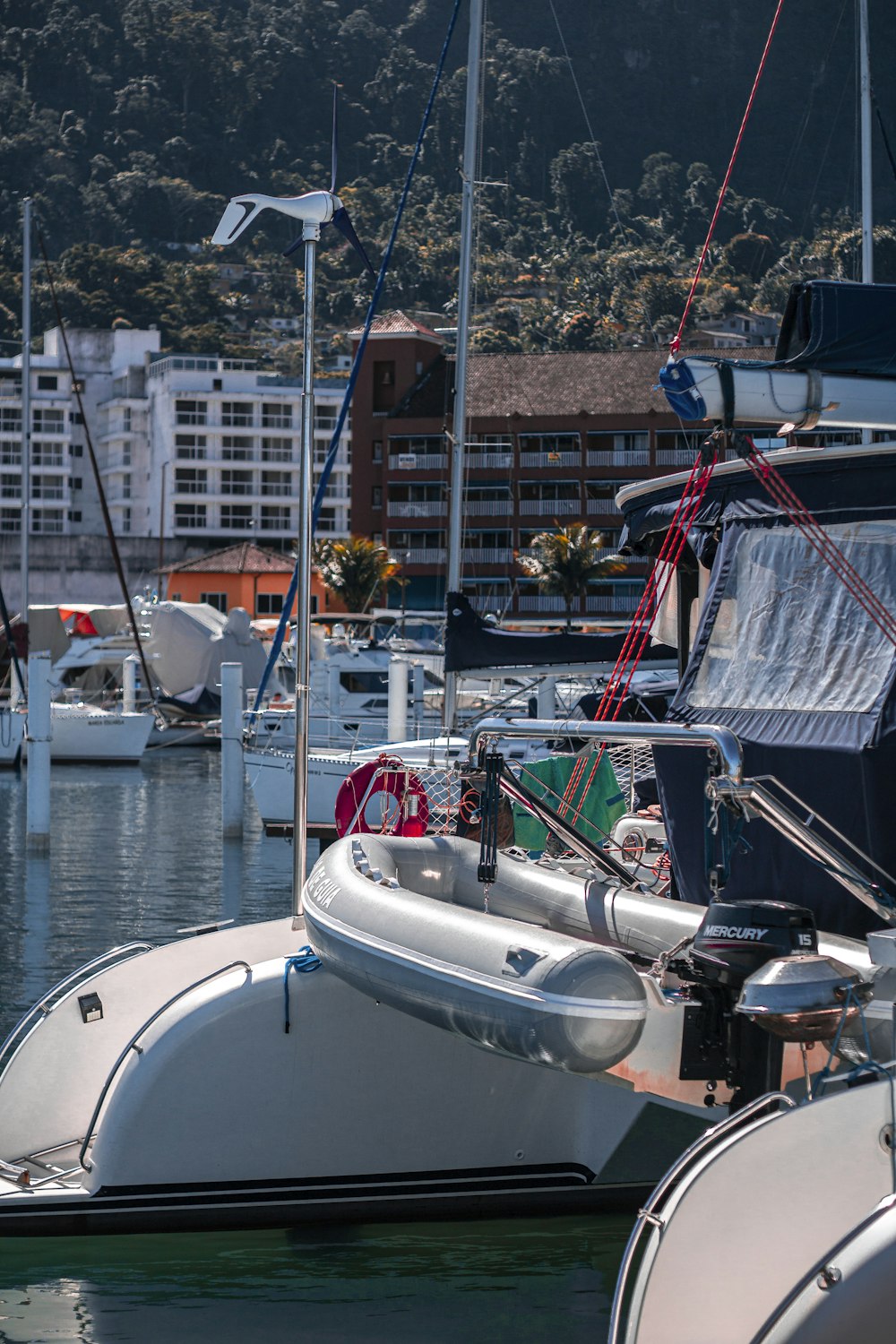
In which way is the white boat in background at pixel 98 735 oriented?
to the viewer's right

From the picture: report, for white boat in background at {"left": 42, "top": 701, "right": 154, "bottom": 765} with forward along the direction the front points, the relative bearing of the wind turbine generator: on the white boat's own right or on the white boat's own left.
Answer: on the white boat's own right

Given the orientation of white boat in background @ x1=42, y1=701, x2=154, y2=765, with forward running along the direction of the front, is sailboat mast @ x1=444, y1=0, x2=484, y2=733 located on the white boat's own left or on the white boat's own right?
on the white boat's own right

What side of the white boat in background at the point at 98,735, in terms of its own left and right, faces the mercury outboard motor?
right
